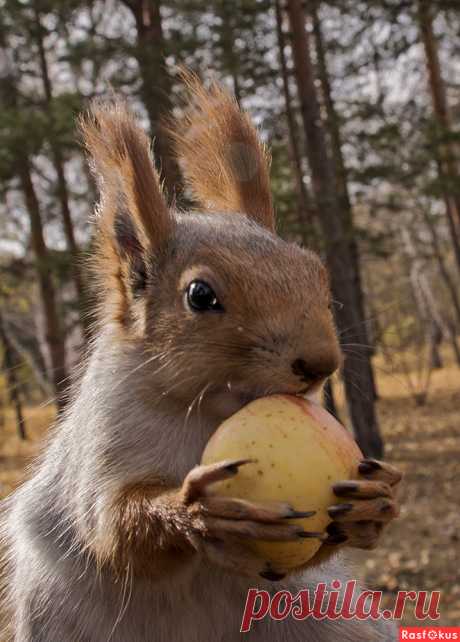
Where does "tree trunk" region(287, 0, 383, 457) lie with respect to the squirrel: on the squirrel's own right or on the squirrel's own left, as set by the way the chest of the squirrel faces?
on the squirrel's own left

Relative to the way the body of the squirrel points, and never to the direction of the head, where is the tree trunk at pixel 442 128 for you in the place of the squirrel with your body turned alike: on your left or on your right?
on your left

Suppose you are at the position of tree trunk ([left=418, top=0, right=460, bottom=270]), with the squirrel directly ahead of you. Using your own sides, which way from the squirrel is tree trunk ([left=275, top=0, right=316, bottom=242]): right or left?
right

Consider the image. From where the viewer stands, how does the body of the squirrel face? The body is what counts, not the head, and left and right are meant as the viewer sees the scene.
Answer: facing the viewer and to the right of the viewer

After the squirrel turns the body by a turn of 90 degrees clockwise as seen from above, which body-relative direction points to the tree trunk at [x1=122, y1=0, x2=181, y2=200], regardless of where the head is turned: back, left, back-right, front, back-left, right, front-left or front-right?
back-right

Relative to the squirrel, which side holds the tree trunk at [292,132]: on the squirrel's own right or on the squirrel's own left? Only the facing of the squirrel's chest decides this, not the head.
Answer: on the squirrel's own left

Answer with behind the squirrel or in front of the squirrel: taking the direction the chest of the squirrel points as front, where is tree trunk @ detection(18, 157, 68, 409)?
behind
